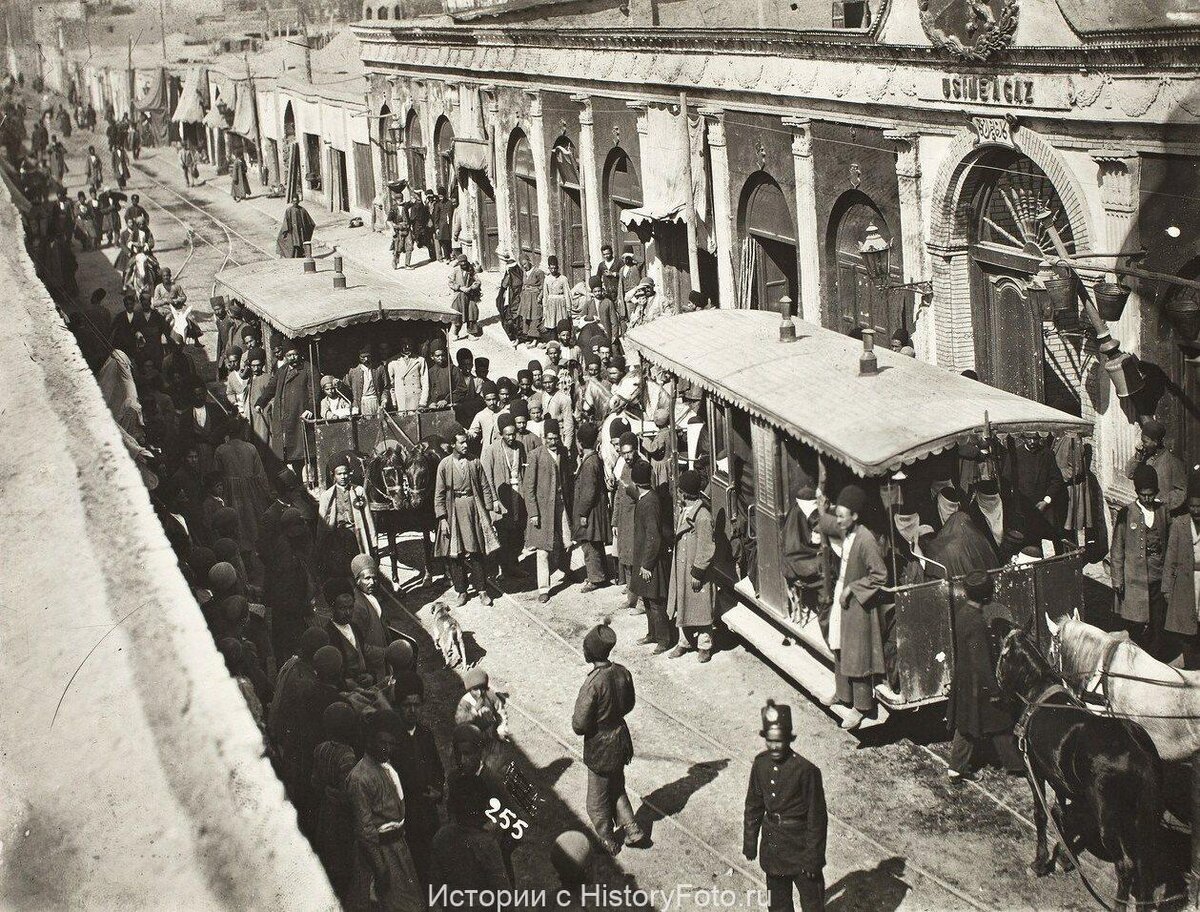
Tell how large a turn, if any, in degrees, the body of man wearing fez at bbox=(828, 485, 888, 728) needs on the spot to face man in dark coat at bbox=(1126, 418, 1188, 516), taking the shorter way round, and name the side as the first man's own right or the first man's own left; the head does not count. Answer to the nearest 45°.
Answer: approximately 180°

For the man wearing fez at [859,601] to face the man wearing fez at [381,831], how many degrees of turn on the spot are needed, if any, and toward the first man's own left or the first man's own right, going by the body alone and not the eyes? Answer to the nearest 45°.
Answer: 0° — they already face them

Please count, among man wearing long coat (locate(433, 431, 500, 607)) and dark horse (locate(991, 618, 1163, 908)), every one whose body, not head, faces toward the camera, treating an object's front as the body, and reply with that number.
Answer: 1

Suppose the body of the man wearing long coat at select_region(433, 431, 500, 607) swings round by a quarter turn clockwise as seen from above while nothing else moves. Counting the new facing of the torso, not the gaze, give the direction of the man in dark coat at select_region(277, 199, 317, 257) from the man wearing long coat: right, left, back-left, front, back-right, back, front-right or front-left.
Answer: right

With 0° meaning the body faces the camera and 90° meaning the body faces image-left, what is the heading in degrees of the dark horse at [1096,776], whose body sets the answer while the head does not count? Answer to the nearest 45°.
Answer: approximately 135°

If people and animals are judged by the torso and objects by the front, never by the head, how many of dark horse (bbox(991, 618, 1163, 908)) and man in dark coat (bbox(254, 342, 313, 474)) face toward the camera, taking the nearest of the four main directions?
1

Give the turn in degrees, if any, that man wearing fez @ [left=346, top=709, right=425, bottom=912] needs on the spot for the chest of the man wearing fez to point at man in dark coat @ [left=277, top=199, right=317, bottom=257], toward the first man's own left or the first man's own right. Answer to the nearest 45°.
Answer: approximately 135° to the first man's own left
